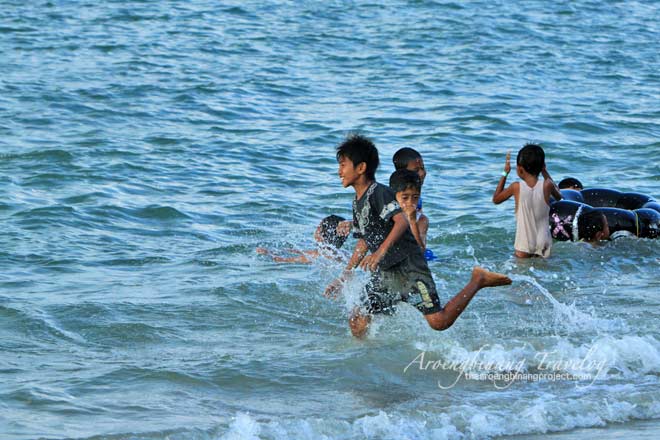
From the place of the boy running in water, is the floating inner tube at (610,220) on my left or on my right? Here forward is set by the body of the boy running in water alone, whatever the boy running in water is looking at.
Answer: on my right

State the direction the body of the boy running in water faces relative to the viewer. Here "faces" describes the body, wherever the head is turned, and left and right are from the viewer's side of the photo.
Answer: facing to the left of the viewer

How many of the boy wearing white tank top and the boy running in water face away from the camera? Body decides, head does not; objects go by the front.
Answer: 1

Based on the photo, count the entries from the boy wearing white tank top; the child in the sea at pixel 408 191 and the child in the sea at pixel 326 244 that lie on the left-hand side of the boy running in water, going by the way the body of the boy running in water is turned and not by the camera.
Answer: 0

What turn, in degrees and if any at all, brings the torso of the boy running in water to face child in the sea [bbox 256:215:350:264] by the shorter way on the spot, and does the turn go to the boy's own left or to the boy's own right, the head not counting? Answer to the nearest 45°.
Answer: approximately 90° to the boy's own right

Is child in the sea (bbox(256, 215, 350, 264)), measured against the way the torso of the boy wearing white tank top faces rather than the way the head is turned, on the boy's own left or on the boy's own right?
on the boy's own left

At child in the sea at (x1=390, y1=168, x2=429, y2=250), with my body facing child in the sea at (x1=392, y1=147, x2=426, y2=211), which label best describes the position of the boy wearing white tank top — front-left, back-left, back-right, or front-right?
front-right

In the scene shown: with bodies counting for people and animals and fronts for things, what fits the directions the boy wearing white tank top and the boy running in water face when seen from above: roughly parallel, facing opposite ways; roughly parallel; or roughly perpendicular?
roughly perpendicular

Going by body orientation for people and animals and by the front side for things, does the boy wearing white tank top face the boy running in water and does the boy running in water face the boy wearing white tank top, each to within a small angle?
no

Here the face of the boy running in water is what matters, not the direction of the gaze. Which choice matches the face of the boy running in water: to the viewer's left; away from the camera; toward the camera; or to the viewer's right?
to the viewer's left

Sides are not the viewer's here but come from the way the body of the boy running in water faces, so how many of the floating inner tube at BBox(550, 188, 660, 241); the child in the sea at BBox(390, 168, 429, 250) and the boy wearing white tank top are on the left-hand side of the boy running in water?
0

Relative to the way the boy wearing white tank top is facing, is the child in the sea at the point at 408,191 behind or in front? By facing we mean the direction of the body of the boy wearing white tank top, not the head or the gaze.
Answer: behind

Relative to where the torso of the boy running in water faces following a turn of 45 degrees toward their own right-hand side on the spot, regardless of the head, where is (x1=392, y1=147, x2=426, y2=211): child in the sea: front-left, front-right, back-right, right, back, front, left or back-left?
front-right

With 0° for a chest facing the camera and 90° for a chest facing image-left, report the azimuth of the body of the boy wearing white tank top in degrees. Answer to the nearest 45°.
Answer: approximately 180°

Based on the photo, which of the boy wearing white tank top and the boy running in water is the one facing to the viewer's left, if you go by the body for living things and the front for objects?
the boy running in water

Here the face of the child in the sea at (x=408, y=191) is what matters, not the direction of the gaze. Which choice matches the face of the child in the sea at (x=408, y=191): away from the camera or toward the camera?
toward the camera

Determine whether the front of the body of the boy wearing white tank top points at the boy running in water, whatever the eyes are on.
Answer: no
